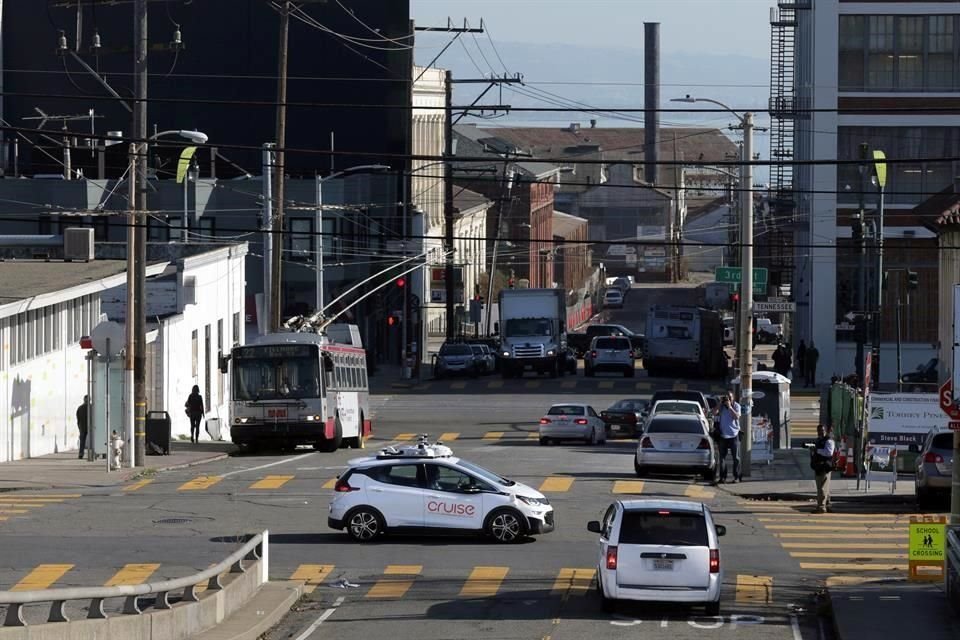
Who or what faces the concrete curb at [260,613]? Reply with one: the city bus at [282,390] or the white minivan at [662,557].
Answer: the city bus

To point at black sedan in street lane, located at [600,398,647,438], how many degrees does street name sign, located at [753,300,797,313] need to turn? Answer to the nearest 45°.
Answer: approximately 135° to its right

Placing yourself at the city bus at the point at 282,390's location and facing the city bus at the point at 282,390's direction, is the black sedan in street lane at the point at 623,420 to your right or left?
on your left

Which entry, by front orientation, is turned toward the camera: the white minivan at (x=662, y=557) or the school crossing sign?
the school crossing sign

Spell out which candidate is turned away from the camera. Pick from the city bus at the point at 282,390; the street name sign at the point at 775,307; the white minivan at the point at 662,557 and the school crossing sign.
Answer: the white minivan

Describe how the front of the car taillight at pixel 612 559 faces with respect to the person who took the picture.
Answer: facing the viewer

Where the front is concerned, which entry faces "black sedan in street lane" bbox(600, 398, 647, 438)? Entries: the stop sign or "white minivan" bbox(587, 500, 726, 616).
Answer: the white minivan

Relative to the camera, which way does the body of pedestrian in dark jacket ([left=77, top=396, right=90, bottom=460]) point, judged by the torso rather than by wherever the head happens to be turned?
to the viewer's right

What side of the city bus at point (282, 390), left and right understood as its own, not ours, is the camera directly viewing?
front

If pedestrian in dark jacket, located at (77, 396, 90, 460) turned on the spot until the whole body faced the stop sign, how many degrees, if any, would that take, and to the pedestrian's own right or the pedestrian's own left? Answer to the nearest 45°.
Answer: approximately 45° to the pedestrian's own right

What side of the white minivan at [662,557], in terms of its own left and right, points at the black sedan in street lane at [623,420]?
front

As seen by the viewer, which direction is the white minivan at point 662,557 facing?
away from the camera

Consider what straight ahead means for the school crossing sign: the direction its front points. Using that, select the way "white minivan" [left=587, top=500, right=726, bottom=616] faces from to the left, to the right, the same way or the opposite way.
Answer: the opposite way

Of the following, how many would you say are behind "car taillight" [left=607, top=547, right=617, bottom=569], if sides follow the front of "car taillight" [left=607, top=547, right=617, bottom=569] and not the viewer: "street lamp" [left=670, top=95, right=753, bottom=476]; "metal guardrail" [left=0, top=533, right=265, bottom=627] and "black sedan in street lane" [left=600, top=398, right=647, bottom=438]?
2

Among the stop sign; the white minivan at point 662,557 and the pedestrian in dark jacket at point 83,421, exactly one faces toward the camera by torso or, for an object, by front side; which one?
the stop sign

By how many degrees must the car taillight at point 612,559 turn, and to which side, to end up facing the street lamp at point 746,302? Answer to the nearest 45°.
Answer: approximately 180°
